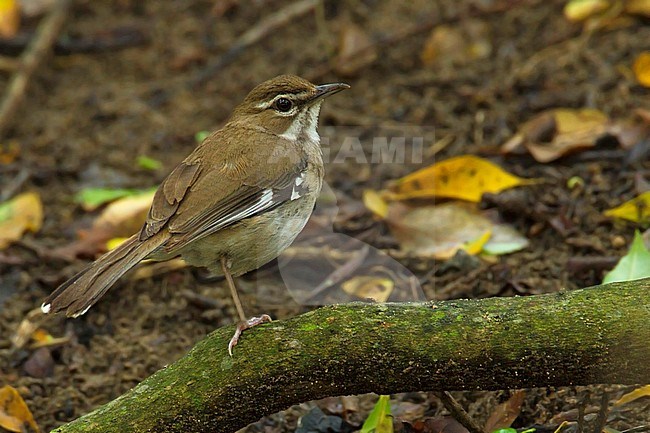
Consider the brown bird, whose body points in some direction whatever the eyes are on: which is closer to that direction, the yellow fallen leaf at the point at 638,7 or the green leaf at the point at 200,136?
the yellow fallen leaf

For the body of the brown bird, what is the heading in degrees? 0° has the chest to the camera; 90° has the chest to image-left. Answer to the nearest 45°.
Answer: approximately 270°

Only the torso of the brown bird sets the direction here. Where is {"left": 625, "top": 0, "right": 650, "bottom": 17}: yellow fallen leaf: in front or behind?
in front

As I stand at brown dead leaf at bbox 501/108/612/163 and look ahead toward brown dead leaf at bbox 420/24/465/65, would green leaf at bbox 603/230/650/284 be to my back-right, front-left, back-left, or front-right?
back-left

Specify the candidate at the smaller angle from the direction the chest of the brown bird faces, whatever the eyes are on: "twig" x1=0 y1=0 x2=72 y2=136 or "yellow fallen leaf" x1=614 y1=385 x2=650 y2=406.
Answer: the yellow fallen leaf
